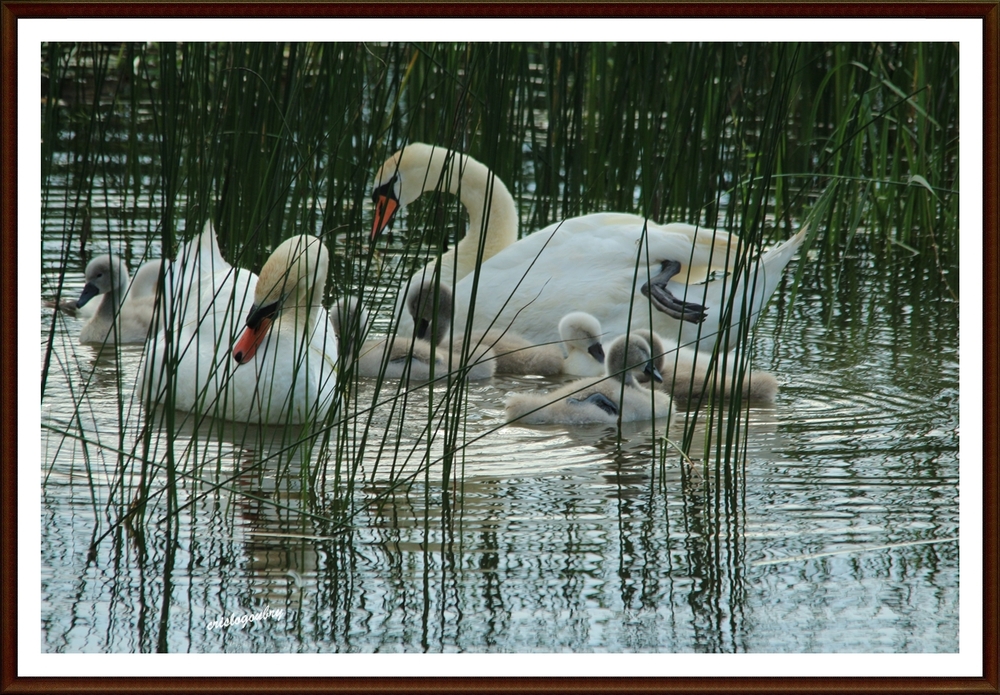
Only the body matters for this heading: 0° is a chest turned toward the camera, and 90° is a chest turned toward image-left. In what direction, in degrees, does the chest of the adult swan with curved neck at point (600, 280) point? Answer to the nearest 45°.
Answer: approximately 90°

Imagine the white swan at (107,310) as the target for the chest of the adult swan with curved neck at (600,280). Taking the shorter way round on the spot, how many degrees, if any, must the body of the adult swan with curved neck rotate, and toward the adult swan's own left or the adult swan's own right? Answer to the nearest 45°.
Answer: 0° — it already faces it
